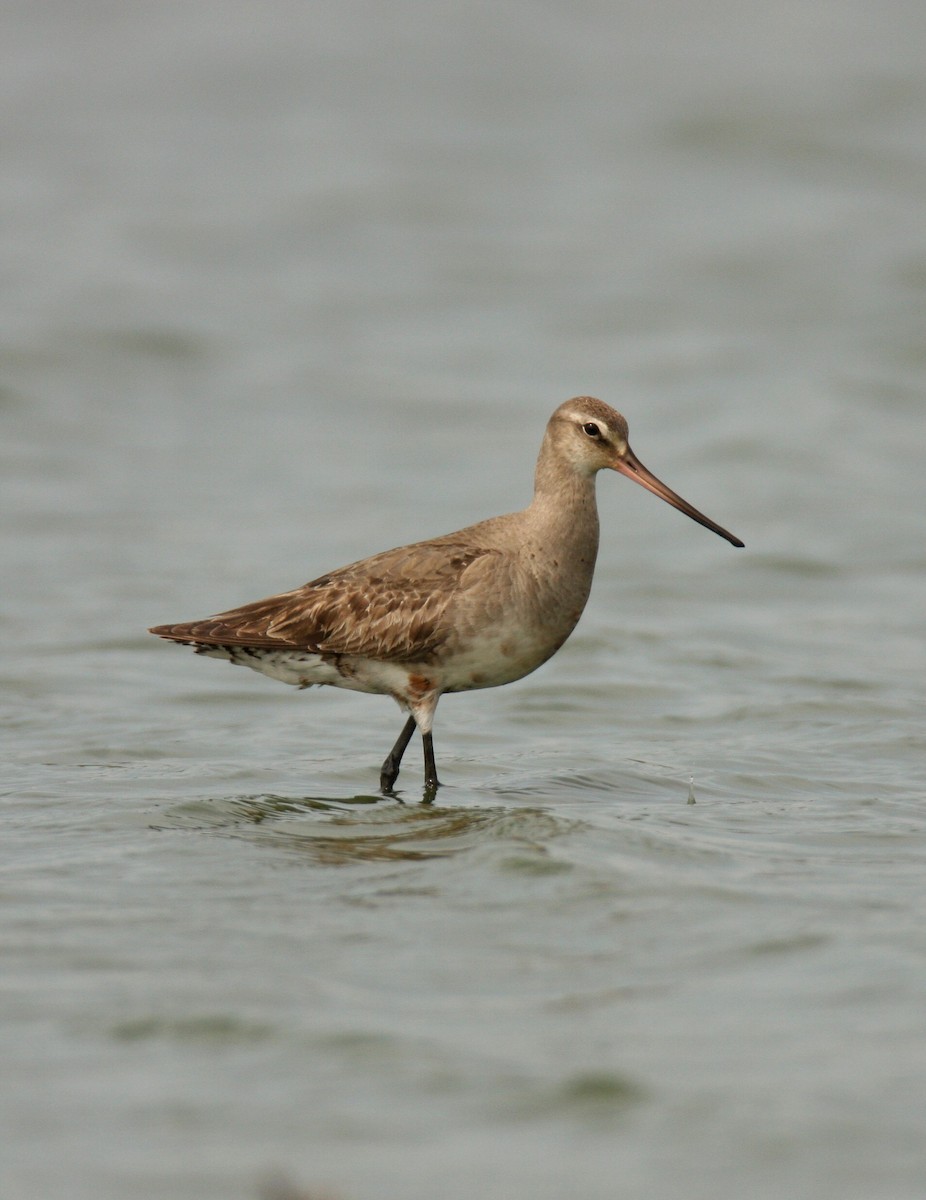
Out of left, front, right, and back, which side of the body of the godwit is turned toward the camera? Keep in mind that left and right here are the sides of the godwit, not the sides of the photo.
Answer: right
